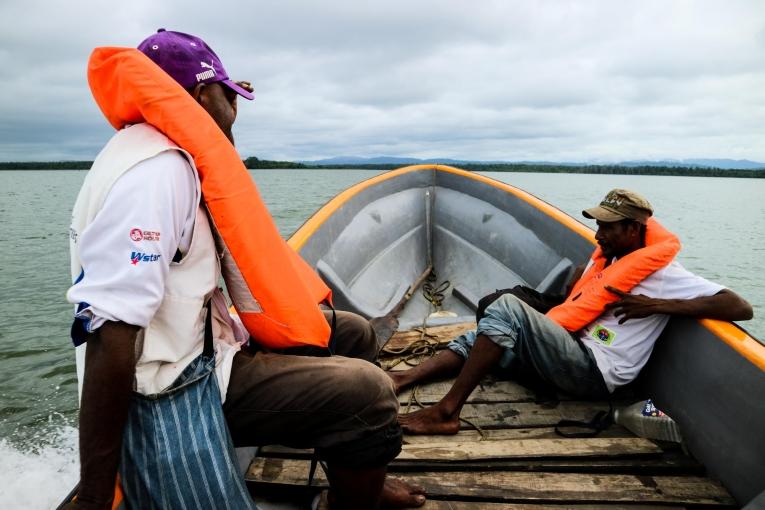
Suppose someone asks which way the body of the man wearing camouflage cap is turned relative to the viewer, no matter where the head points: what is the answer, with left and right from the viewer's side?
facing to the left of the viewer

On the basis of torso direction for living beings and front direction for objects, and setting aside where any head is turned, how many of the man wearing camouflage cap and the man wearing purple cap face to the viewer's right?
1

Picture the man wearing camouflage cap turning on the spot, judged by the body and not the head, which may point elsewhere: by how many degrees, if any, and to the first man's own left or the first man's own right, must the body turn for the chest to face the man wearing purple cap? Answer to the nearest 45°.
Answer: approximately 45° to the first man's own left

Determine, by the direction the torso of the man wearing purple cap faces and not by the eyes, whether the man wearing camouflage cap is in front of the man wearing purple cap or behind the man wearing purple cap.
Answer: in front

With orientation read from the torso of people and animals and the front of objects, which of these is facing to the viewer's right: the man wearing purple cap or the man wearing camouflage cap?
the man wearing purple cap

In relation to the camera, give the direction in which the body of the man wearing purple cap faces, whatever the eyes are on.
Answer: to the viewer's right
